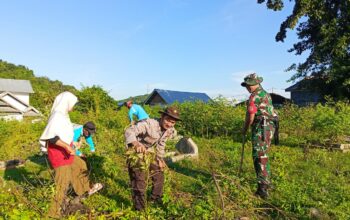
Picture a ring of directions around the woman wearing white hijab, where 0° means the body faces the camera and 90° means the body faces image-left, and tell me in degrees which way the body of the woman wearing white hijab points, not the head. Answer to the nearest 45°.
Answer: approximately 270°

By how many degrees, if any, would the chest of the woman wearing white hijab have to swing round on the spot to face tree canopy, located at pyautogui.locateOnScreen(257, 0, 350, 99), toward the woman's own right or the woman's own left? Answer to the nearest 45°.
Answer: approximately 45° to the woman's own left
